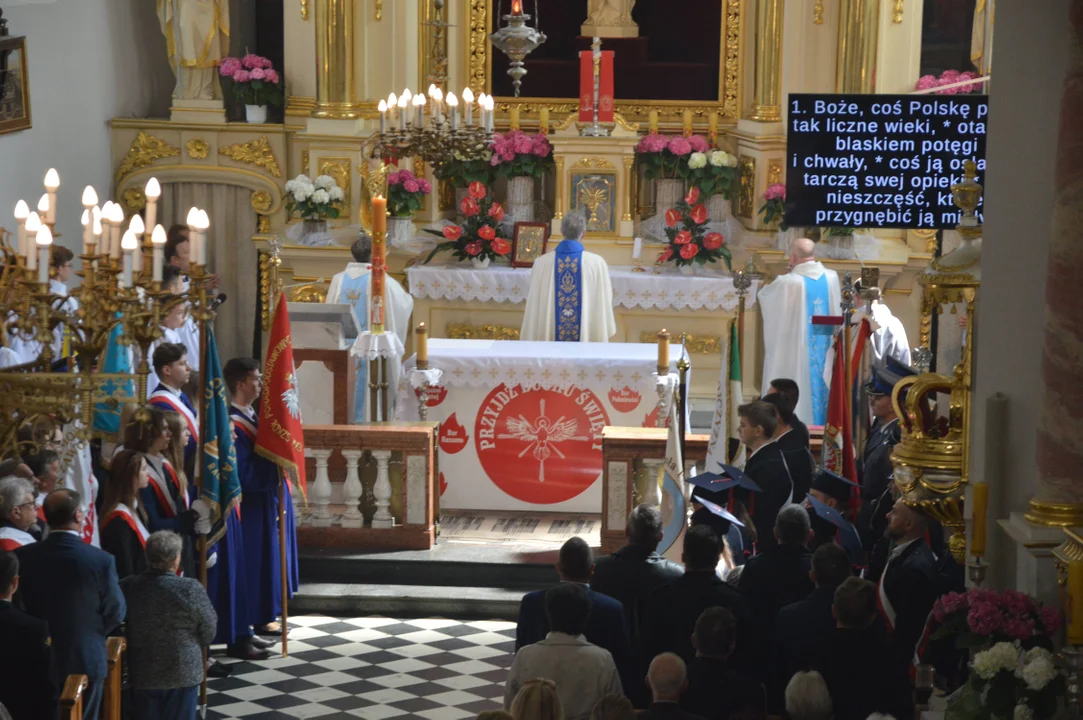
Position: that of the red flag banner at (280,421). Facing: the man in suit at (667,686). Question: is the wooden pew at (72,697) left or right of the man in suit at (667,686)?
right

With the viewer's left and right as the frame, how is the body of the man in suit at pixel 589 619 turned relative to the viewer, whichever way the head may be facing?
facing away from the viewer

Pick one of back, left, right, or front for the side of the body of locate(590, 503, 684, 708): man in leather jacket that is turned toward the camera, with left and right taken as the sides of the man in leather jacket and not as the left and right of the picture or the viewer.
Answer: back

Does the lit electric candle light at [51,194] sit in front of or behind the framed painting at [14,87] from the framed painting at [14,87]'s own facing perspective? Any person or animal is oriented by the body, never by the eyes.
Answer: in front

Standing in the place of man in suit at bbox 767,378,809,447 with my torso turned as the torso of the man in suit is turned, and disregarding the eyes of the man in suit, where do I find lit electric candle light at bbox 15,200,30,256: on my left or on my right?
on my left

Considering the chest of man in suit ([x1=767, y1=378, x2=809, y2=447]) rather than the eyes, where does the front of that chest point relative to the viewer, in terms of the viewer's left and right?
facing to the left of the viewer

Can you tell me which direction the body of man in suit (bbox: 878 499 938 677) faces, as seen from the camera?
to the viewer's left

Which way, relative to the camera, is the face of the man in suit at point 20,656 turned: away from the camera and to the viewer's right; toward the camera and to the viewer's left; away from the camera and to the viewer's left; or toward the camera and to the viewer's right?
away from the camera and to the viewer's right

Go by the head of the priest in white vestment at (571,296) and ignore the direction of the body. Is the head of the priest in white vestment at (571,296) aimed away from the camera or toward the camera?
away from the camera

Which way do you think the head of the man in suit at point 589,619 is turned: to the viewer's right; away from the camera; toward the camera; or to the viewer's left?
away from the camera

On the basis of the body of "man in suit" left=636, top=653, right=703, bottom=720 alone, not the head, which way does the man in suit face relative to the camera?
away from the camera

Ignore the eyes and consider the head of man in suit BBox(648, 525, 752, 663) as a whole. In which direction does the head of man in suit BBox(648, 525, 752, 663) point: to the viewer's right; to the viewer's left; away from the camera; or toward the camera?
away from the camera

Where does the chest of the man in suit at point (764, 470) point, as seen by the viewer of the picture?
to the viewer's left

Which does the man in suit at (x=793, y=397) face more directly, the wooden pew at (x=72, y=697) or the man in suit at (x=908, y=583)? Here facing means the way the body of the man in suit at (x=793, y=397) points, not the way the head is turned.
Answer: the wooden pew

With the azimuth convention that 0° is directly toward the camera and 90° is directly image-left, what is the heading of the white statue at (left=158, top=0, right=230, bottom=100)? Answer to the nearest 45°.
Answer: approximately 0°

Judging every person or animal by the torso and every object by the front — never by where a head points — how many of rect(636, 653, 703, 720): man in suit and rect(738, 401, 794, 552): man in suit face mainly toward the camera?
0

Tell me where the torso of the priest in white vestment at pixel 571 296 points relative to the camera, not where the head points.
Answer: away from the camera

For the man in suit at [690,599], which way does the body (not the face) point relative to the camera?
away from the camera
